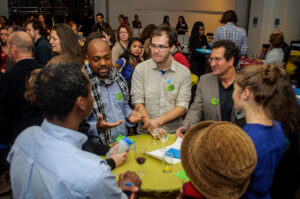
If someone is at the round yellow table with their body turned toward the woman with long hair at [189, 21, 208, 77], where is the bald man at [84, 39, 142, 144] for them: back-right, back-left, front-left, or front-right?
front-left

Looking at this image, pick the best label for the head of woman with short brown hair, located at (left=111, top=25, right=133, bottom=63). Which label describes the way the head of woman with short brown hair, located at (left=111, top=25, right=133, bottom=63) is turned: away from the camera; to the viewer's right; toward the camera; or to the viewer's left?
toward the camera

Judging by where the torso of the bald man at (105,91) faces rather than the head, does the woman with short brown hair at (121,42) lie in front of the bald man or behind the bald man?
behind

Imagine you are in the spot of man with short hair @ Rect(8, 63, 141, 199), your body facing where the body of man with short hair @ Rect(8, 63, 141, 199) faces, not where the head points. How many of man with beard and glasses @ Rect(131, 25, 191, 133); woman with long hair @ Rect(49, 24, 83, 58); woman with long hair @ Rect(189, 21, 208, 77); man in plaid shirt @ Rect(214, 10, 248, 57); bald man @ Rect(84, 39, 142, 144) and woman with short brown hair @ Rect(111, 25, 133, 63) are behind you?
0

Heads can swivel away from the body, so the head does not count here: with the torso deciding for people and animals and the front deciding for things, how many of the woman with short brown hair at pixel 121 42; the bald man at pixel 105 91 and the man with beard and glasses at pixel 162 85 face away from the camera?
0

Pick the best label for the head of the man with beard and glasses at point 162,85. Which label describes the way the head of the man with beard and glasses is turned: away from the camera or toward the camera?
toward the camera

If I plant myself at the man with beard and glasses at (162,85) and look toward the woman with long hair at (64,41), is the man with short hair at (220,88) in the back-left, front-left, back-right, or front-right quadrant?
back-right

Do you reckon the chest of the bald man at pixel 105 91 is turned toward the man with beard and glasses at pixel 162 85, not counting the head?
no

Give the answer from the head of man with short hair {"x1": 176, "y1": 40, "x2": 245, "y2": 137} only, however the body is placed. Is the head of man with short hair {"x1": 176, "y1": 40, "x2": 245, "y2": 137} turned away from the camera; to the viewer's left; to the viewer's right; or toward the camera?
to the viewer's left

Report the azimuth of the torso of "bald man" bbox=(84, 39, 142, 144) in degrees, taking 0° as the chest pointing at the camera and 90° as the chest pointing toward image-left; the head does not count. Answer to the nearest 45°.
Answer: approximately 0°
